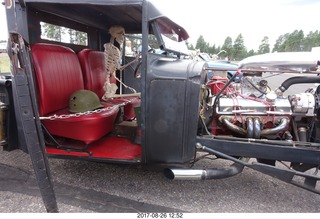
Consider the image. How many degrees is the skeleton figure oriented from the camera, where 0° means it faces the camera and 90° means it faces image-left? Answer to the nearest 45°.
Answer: approximately 270°
